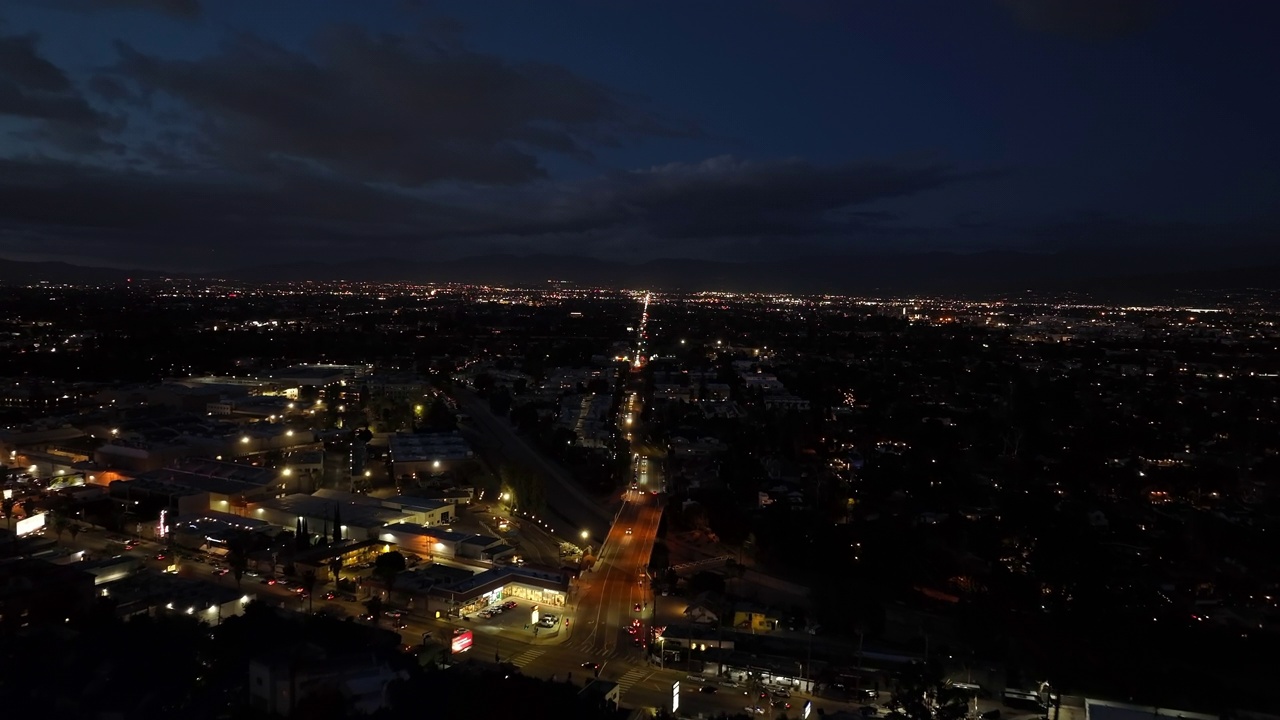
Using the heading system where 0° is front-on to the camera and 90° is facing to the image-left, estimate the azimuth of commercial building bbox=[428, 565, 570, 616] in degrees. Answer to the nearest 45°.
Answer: approximately 0°

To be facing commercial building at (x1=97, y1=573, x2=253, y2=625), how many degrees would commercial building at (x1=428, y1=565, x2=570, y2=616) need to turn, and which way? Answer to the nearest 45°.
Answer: approximately 90° to its right

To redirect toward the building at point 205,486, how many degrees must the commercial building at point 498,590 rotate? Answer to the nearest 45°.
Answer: approximately 135° to its right

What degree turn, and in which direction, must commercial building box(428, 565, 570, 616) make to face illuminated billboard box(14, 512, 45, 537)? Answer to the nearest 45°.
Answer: approximately 135° to its right

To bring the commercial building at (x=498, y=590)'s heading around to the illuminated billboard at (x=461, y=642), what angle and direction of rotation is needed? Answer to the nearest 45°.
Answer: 0° — it already faces it

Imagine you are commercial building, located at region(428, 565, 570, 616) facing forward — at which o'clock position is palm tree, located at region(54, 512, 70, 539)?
The palm tree is roughly at 4 o'clock from the commercial building.

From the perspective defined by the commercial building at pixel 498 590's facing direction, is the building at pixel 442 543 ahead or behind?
behind

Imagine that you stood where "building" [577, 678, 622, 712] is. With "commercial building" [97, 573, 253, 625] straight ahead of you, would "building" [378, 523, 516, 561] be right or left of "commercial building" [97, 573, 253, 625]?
right

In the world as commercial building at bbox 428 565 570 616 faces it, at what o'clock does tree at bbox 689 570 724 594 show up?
The tree is roughly at 9 o'clock from the commercial building.

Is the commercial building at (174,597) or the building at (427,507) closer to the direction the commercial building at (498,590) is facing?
the commercial building

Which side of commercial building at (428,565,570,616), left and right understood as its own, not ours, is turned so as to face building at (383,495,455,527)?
back

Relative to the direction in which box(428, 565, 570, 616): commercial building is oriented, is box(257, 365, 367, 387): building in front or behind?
behind
